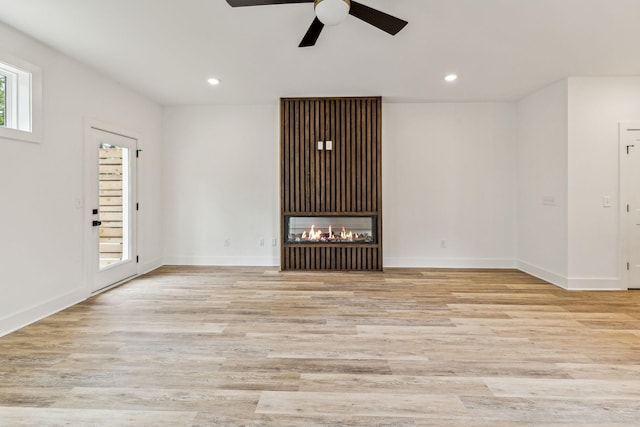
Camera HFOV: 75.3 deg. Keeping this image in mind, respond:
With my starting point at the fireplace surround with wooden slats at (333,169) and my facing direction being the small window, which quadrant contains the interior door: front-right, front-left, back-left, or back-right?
back-left

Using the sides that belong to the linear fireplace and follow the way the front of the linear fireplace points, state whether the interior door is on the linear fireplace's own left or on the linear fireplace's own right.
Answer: on the linear fireplace's own left

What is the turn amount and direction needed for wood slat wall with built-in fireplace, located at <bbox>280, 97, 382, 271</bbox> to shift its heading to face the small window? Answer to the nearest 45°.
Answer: approximately 45° to its right

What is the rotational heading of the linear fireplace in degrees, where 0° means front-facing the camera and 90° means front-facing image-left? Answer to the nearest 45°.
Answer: approximately 0°

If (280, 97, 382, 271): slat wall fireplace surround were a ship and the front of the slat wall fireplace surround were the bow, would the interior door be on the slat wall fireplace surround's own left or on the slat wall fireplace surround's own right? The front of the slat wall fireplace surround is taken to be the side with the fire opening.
on the slat wall fireplace surround's own left

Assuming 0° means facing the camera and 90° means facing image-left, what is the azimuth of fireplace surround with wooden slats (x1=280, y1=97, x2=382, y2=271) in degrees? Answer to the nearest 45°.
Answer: approximately 0°
